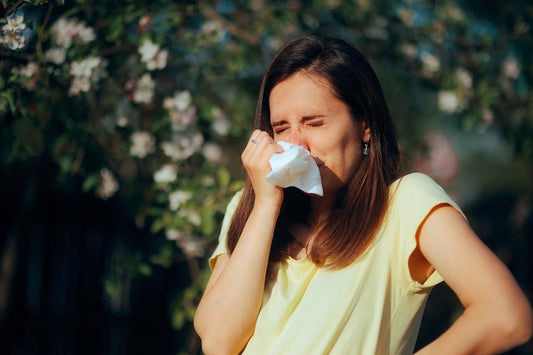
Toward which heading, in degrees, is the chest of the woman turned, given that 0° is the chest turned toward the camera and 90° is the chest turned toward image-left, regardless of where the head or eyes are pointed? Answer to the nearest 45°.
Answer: approximately 45°

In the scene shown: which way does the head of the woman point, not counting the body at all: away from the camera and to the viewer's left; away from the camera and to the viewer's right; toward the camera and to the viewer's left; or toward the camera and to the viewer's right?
toward the camera and to the viewer's left

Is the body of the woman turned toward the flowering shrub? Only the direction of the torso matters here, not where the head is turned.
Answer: no
